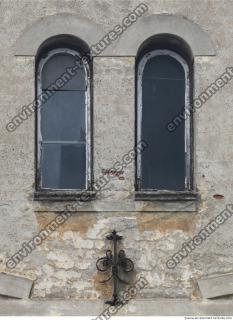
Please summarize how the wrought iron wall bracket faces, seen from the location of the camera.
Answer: facing the viewer
